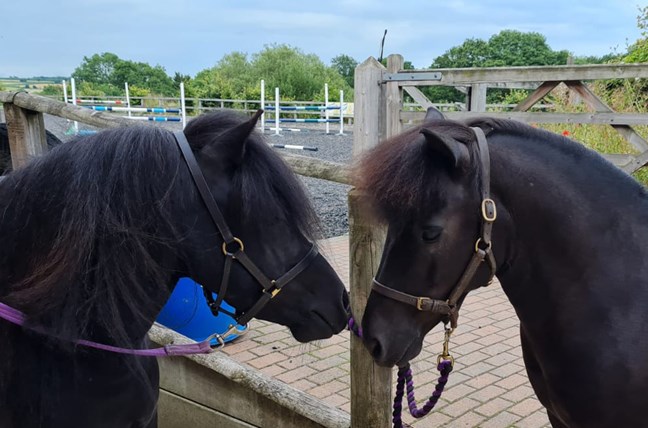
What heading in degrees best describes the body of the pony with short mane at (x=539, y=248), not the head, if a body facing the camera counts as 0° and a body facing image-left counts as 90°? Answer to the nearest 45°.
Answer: approximately 90°

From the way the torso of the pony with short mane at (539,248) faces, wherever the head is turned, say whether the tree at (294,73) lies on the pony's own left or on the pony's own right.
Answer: on the pony's own right

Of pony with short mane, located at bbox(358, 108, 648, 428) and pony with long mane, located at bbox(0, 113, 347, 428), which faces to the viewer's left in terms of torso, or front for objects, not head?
pony with short mane, located at bbox(358, 108, 648, 428)

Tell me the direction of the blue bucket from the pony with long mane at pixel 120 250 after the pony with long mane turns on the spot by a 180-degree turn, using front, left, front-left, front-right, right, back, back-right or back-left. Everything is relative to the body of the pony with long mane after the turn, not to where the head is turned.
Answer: right

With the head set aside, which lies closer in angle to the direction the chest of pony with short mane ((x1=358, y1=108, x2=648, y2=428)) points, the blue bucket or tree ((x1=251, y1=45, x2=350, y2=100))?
the blue bucket

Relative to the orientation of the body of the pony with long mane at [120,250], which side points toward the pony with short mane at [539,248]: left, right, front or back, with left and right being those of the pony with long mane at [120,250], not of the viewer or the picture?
front

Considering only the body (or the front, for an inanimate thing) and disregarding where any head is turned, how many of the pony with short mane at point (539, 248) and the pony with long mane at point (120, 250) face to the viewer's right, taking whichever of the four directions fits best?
1

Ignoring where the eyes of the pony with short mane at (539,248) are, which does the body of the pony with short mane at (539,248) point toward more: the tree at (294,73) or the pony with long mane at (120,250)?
the pony with long mane

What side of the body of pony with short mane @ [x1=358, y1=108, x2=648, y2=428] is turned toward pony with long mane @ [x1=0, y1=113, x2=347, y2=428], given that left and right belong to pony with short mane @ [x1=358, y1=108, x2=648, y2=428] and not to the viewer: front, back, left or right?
front

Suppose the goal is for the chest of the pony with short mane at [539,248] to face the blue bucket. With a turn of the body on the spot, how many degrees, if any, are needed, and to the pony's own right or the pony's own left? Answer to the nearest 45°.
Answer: approximately 45° to the pony's own right

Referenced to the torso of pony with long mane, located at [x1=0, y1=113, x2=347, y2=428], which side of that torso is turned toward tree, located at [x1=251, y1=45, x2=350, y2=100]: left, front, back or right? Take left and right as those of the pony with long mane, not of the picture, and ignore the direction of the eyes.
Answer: left

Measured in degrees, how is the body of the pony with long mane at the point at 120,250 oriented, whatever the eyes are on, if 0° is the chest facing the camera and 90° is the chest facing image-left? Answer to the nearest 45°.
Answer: approximately 270°

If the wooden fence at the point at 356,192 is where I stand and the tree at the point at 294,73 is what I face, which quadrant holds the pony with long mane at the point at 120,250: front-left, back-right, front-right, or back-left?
back-left
